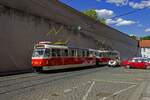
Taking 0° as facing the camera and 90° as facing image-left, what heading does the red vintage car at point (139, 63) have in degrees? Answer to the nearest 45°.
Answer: approximately 90°

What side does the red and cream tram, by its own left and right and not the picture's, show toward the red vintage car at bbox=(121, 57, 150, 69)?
back

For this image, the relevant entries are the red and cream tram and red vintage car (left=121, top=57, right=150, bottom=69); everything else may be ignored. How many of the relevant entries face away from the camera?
0
